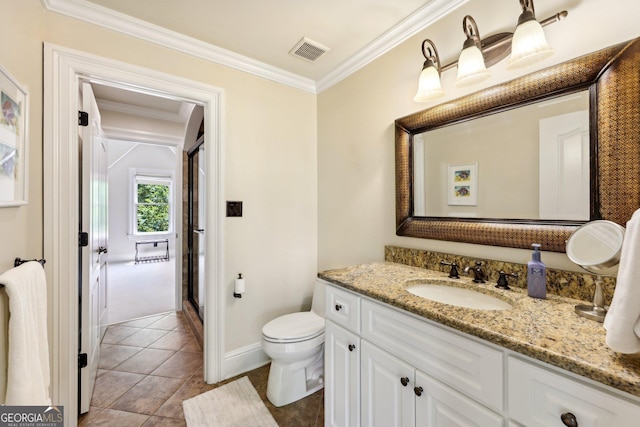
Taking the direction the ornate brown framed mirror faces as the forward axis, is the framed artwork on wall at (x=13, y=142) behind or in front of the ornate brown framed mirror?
in front

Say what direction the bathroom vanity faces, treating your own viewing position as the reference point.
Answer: facing the viewer and to the left of the viewer

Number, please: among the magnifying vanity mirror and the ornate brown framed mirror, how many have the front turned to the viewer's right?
0

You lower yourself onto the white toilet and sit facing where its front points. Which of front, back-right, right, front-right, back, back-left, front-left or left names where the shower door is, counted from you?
right

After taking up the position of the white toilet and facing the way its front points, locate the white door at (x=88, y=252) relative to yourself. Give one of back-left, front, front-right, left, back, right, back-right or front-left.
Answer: front-right

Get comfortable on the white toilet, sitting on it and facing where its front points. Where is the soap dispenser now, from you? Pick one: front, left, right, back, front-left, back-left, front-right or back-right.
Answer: left

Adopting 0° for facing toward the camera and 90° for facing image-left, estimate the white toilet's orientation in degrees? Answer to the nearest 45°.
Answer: approximately 45°

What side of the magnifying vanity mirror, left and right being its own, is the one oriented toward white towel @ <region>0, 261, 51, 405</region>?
front

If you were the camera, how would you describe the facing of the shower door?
facing to the left of the viewer
